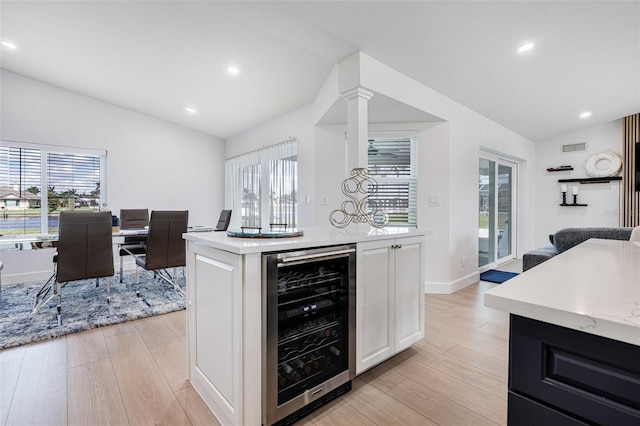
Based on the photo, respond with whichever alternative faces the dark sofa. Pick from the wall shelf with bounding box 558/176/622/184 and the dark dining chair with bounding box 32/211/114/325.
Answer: the wall shelf

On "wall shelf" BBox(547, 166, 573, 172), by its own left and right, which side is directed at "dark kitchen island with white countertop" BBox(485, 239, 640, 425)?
front

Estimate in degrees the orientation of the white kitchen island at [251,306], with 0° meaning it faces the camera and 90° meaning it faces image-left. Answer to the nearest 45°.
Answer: approximately 315°

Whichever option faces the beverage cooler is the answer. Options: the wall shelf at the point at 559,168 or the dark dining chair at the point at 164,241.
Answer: the wall shelf

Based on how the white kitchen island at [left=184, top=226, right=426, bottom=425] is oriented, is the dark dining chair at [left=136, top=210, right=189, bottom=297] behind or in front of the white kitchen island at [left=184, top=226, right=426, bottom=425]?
behind

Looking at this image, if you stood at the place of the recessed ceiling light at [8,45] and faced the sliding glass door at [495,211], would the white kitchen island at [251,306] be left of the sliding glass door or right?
right

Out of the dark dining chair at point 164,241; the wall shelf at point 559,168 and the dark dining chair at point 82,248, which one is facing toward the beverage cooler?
the wall shelf

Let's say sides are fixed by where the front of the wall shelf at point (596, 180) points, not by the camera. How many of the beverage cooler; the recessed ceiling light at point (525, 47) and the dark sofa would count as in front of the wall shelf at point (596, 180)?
3

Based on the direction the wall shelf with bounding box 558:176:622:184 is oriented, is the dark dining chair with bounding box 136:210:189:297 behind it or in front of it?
in front

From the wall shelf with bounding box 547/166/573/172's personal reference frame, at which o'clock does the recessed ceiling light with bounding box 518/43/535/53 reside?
The recessed ceiling light is roughly at 12 o'clock from the wall shelf.

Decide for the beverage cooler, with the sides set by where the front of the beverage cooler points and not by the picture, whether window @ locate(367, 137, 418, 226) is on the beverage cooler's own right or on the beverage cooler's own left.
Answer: on the beverage cooler's own left

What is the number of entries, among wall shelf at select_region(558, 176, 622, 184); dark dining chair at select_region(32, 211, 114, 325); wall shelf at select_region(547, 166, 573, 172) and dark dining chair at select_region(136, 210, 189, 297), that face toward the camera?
2

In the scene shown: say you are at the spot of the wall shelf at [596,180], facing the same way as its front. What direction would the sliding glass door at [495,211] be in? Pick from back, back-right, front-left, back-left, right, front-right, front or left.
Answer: front-right
